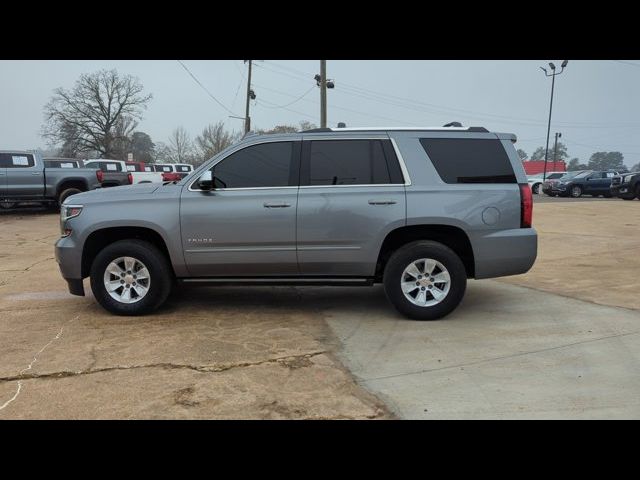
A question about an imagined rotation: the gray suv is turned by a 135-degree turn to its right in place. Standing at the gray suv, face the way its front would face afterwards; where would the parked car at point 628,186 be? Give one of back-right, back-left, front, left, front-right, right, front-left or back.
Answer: front

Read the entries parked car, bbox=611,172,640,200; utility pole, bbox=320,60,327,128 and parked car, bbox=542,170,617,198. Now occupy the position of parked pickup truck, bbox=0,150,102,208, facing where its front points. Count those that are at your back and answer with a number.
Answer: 3

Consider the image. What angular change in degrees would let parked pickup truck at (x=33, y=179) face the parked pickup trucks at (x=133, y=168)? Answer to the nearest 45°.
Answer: approximately 135° to its right

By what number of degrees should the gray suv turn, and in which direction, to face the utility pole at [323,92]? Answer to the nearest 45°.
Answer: approximately 90° to its right

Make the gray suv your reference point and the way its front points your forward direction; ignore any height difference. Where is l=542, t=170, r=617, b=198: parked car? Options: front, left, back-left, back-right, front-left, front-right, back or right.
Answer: back-right

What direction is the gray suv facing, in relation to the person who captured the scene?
facing to the left of the viewer

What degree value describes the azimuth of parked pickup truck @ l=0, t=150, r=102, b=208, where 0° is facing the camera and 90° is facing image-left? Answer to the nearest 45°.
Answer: approximately 90°

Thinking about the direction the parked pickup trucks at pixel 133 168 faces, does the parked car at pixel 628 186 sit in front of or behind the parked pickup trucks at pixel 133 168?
behind
